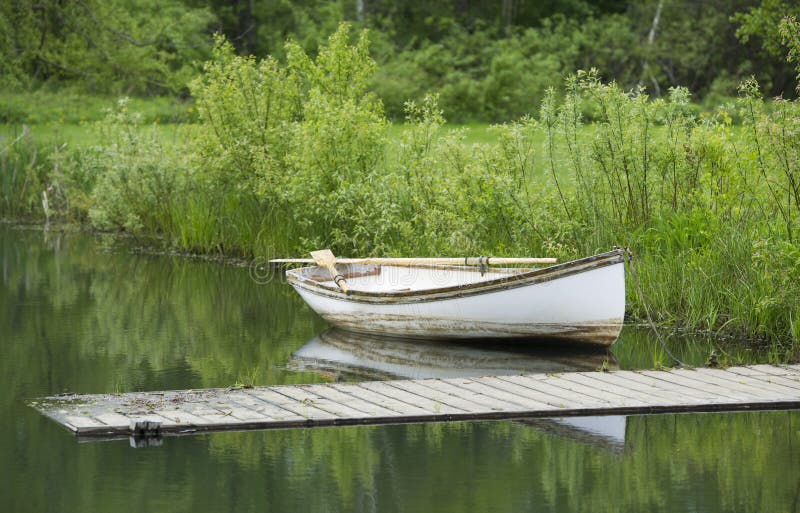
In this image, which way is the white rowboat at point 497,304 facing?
to the viewer's right
